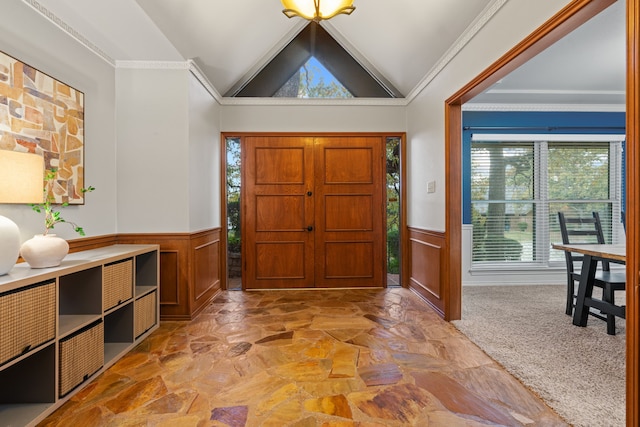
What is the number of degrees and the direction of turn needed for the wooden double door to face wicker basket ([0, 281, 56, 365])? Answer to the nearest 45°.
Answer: approximately 45° to its right

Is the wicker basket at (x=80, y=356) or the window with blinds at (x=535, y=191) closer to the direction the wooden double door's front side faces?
the wicker basket

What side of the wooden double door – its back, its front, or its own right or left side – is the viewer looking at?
front

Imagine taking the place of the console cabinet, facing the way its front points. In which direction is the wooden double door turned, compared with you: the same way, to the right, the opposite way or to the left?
to the right

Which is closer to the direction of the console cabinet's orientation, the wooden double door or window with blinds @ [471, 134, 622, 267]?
the window with blinds

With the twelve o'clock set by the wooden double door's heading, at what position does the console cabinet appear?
The console cabinet is roughly at 1 o'clock from the wooden double door.

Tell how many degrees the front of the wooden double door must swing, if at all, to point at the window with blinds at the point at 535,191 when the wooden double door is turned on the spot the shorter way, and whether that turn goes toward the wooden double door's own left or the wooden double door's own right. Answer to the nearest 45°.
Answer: approximately 90° to the wooden double door's own left

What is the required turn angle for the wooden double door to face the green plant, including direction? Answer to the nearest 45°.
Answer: approximately 45° to its right
